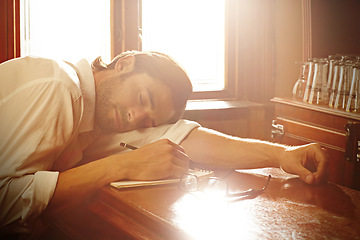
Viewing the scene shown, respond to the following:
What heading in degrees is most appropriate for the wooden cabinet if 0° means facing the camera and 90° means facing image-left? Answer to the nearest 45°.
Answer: approximately 45°

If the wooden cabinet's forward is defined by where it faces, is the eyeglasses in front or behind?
in front
